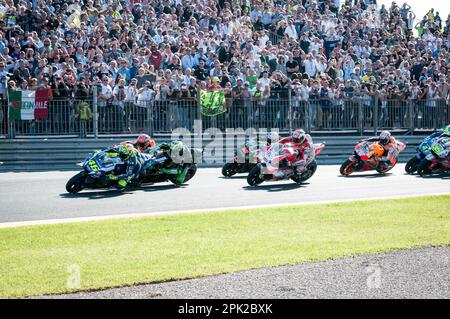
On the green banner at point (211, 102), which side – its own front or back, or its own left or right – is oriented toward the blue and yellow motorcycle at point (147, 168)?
front

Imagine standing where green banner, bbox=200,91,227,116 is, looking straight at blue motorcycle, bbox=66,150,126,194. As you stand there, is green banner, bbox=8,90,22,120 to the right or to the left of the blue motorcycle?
right

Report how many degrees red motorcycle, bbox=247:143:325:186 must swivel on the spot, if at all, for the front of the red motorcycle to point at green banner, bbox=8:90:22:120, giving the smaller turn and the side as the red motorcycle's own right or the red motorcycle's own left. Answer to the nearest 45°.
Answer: approximately 90° to the red motorcycle's own right

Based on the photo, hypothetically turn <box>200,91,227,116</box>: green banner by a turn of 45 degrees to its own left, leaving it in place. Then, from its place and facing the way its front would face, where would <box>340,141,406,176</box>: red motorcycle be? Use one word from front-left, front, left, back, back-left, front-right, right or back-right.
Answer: front

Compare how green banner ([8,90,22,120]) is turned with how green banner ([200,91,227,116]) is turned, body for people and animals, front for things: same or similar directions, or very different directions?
same or similar directions

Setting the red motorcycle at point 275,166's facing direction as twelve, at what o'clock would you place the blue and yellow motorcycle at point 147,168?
The blue and yellow motorcycle is roughly at 1 o'clock from the red motorcycle.

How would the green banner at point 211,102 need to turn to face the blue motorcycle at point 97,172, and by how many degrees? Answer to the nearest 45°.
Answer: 0° — it already faces it

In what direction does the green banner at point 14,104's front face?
toward the camera

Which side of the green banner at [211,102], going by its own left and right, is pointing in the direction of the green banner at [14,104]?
right

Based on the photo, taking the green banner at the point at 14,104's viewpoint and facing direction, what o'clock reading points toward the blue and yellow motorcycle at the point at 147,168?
The blue and yellow motorcycle is roughly at 11 o'clock from the green banner.

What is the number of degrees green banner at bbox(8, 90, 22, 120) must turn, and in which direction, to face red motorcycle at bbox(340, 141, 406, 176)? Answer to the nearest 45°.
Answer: approximately 45° to its left

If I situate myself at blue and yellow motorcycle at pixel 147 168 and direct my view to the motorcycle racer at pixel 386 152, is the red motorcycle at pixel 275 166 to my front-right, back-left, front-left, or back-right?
front-right

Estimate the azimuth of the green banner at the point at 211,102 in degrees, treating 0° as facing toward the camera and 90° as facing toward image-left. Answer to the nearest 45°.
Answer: approximately 0°

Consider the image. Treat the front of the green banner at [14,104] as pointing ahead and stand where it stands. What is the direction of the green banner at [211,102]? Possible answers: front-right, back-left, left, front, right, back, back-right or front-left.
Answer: left

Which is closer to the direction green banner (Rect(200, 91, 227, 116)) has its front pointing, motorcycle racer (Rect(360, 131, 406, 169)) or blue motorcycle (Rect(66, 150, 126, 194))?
the blue motorcycle

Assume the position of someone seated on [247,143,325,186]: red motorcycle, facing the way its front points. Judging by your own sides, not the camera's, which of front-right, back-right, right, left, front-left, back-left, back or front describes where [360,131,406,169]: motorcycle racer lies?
back

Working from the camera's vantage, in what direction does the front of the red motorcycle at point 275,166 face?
facing the viewer and to the left of the viewer

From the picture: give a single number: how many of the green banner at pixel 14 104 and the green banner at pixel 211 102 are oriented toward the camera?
2
